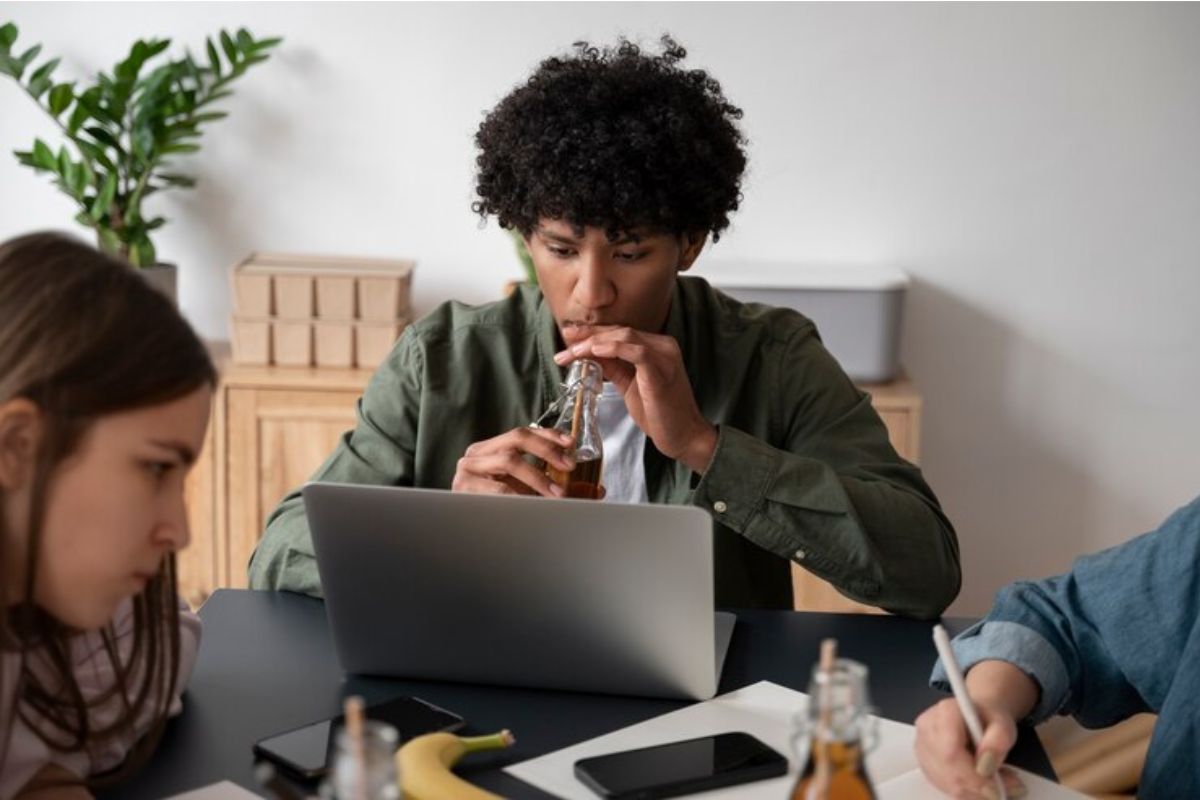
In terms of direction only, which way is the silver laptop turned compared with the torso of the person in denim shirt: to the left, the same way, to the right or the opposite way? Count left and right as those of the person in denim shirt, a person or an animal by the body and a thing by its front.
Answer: to the right

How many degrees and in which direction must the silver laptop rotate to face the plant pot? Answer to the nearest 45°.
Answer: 0° — it already faces it

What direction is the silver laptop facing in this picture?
away from the camera

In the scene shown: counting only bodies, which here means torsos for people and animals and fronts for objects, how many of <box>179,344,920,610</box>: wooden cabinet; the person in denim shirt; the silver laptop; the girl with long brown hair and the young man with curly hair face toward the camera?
2

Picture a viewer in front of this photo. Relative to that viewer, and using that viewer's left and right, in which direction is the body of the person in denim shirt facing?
facing to the left of the viewer

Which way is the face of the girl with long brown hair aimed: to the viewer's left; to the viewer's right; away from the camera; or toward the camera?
to the viewer's right

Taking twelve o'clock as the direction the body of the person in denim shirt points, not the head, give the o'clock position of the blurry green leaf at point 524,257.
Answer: The blurry green leaf is roughly at 2 o'clock from the person in denim shirt.

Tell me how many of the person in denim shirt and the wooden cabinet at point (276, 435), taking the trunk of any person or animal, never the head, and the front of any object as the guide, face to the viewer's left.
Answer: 1

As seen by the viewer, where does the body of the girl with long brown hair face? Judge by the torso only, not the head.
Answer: to the viewer's right

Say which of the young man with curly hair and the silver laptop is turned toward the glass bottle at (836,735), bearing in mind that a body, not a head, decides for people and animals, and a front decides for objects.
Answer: the young man with curly hair

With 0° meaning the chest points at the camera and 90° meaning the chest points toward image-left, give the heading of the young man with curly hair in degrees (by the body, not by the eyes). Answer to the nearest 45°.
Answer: approximately 0°
